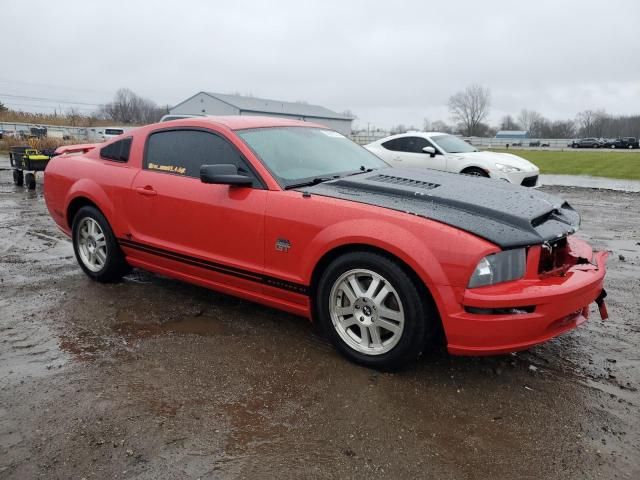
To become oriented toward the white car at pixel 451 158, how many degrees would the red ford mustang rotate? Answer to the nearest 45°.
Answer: approximately 135° to its left

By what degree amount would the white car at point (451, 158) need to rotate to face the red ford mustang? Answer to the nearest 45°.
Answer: approximately 45° to its right
